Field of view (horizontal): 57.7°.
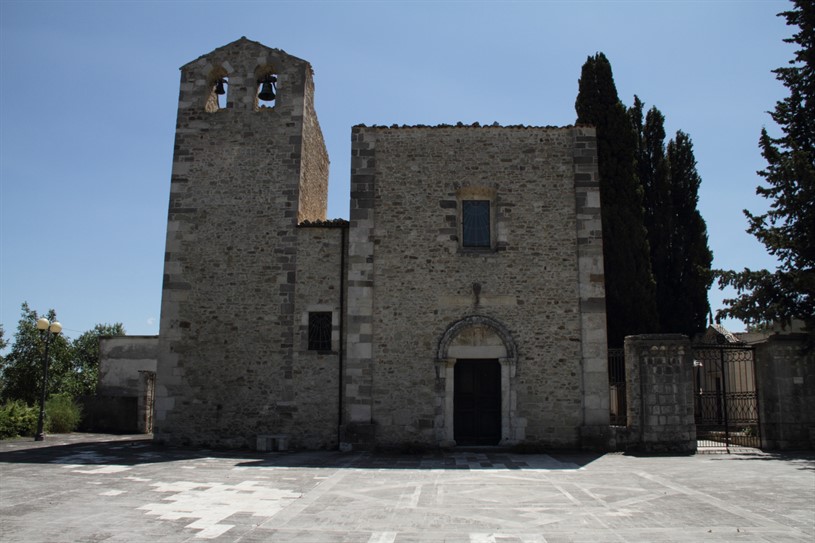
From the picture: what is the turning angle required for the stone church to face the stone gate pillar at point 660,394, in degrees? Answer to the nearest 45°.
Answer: approximately 90° to its left

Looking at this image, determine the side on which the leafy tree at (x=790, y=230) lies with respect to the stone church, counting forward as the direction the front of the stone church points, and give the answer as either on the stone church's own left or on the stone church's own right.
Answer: on the stone church's own left

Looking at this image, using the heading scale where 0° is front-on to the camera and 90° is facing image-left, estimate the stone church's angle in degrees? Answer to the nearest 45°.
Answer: approximately 0°

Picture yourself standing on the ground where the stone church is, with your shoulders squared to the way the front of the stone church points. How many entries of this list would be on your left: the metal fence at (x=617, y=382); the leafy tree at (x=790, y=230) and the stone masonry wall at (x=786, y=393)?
3

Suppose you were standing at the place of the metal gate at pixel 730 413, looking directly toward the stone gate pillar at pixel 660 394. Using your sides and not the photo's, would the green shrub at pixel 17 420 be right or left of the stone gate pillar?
right

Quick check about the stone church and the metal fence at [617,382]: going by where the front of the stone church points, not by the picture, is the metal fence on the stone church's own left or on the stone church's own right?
on the stone church's own left

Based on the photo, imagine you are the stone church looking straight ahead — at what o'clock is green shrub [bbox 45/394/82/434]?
The green shrub is roughly at 4 o'clock from the stone church.

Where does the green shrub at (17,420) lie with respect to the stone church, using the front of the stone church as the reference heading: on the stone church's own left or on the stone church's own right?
on the stone church's own right

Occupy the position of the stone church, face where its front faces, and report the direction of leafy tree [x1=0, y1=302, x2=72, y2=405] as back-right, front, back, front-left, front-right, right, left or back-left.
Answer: back-right

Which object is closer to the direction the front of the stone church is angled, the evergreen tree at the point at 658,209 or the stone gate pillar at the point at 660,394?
the stone gate pillar

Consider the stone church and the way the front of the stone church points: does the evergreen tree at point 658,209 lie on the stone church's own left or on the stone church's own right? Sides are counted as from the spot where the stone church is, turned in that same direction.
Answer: on the stone church's own left

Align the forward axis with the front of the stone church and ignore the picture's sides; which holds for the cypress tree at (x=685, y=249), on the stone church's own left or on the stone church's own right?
on the stone church's own left
